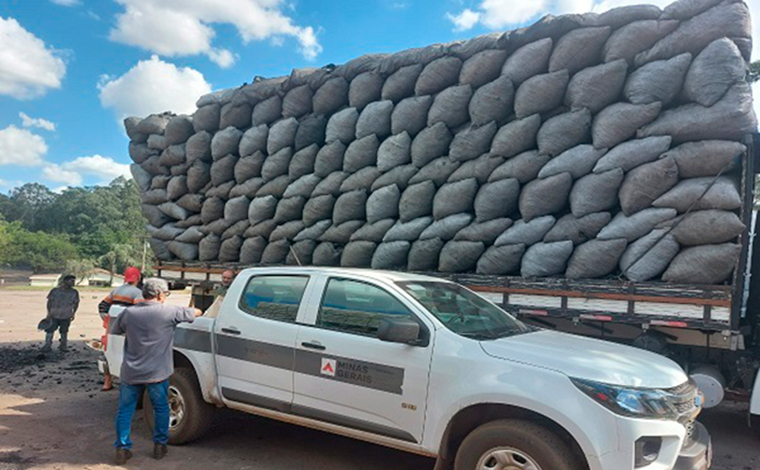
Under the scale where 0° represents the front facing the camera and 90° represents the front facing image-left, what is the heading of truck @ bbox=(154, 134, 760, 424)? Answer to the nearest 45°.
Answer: approximately 315°

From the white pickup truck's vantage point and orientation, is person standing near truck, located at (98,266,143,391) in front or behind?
behind

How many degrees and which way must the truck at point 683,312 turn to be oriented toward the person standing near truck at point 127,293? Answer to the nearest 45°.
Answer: approximately 135° to its right

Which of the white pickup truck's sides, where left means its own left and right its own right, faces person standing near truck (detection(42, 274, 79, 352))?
back

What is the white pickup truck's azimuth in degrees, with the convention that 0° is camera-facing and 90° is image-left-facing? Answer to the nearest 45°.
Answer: approximately 315°
